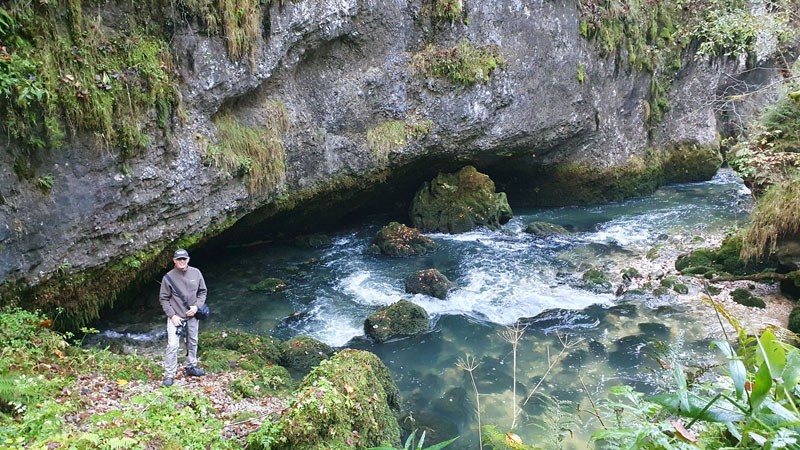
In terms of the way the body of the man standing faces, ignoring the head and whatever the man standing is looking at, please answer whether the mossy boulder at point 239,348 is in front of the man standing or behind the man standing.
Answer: behind

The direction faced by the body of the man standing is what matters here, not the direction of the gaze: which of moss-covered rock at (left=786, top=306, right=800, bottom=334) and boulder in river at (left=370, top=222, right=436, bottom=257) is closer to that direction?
the moss-covered rock

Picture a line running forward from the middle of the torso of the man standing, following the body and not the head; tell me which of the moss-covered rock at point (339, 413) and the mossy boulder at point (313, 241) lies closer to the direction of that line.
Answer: the moss-covered rock

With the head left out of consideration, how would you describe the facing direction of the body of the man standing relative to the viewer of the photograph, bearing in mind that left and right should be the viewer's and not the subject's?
facing the viewer

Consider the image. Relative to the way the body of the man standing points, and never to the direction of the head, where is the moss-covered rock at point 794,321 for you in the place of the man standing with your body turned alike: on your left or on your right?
on your left

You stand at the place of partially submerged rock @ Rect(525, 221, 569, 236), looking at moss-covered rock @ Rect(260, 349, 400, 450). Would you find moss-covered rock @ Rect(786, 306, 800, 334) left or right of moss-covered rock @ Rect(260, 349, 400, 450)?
left

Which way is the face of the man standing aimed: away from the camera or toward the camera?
toward the camera

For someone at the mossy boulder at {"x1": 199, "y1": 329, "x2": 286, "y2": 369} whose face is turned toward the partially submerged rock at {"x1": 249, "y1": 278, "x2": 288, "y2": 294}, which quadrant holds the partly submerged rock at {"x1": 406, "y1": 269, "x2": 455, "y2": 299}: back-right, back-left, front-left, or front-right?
front-right

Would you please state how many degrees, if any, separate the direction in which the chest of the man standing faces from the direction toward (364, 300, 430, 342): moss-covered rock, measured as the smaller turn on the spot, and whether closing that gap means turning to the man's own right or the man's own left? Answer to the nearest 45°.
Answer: approximately 135° to the man's own left

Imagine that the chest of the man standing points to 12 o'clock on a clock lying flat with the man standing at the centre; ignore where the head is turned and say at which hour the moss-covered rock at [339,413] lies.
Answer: The moss-covered rock is roughly at 11 o'clock from the man standing.

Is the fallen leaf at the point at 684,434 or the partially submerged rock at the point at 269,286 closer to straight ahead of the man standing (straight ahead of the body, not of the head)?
the fallen leaf

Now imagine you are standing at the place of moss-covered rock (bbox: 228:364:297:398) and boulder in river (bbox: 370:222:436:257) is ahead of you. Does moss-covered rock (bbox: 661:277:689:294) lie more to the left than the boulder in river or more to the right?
right

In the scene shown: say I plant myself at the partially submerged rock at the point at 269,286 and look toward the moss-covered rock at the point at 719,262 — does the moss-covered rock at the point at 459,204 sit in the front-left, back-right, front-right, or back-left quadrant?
front-left

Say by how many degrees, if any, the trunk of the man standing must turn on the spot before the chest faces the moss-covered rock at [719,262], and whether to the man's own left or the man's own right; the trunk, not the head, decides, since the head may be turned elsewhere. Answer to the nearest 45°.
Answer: approximately 90° to the man's own left

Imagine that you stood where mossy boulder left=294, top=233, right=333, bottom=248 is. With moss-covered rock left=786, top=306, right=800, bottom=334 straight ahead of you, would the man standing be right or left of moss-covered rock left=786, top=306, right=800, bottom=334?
right

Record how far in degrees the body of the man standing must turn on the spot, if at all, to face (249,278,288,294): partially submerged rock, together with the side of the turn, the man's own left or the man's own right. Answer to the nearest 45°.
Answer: approximately 180°
